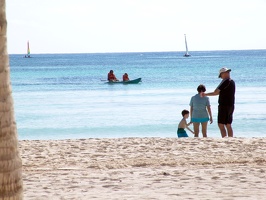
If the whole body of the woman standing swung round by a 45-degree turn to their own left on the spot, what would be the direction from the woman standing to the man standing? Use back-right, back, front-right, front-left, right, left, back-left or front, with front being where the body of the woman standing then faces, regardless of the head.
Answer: back

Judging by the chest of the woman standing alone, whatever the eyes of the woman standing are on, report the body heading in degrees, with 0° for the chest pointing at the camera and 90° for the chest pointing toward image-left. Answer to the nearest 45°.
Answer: approximately 180°

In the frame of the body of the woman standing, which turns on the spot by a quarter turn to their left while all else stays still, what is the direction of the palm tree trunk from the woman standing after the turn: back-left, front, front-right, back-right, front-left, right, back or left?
left
